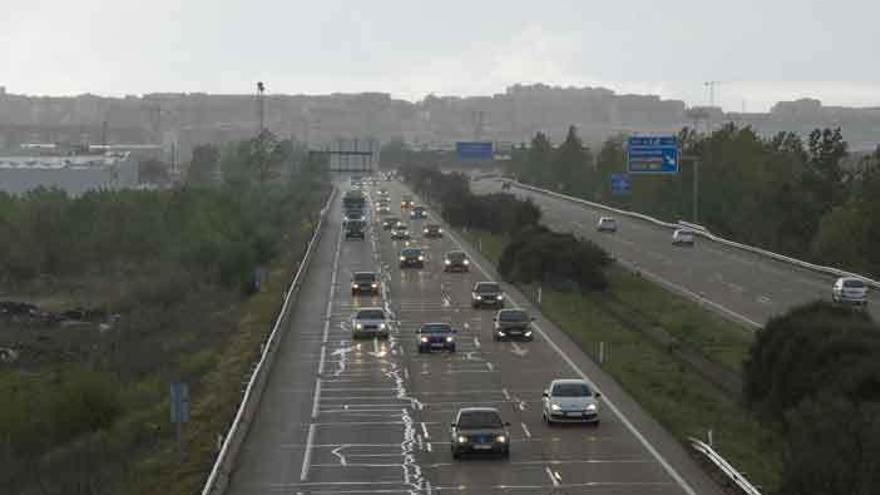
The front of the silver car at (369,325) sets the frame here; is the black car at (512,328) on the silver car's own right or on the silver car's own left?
on the silver car's own left

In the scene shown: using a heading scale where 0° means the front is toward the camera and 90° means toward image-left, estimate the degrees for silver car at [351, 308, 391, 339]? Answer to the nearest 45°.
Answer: approximately 0°

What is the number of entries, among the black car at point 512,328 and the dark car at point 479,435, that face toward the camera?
2

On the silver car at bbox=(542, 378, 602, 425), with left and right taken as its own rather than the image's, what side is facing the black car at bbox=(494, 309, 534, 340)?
back

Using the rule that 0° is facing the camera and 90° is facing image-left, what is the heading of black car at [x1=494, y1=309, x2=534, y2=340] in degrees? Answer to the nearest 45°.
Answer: approximately 0°

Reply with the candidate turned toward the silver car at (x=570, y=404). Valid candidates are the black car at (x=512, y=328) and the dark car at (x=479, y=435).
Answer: the black car

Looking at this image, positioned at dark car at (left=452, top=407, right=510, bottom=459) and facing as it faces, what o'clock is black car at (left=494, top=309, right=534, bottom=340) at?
The black car is roughly at 6 o'clock from the dark car.
